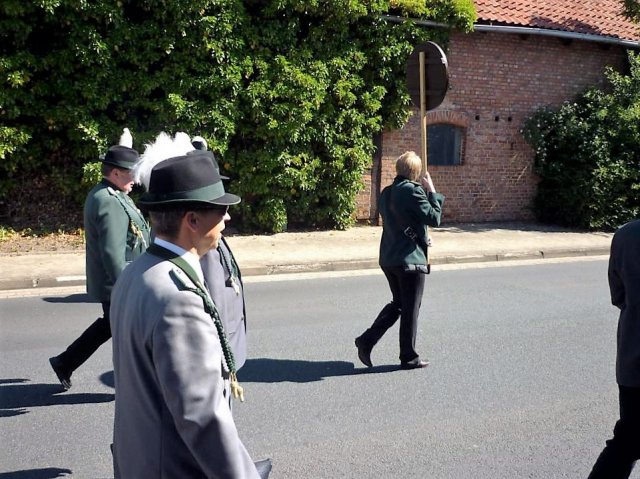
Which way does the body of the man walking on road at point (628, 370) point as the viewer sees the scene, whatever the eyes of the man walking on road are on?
to the viewer's right

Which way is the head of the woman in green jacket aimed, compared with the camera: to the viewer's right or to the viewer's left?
to the viewer's right

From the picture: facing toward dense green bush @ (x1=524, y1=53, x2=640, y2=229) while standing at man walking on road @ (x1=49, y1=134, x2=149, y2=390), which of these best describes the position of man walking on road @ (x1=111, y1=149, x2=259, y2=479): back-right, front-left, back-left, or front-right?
back-right

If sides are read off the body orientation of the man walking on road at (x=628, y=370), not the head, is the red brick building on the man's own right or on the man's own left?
on the man's own left

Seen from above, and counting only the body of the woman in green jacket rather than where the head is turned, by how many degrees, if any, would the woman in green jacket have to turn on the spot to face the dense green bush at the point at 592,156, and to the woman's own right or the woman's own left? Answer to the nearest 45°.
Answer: approximately 45° to the woman's own left

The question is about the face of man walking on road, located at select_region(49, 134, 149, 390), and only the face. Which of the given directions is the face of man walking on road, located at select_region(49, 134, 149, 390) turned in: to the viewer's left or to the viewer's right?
to the viewer's right

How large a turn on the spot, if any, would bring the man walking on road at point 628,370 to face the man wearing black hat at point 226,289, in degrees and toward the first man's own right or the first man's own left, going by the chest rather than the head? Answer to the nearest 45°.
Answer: approximately 180°

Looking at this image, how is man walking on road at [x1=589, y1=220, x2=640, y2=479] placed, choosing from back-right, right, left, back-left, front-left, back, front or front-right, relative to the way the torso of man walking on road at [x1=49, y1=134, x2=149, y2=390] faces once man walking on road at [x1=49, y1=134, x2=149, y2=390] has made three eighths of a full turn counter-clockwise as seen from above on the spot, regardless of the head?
back

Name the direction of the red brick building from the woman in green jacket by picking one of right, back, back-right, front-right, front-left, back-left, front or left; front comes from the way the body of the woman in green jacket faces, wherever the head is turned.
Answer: front-left

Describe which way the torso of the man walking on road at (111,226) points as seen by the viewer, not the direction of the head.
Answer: to the viewer's right

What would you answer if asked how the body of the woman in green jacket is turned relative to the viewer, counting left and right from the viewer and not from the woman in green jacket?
facing away from the viewer and to the right of the viewer

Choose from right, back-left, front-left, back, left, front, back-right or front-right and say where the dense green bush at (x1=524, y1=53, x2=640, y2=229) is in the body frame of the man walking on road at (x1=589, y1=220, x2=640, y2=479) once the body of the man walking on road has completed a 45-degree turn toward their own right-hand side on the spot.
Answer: back-left

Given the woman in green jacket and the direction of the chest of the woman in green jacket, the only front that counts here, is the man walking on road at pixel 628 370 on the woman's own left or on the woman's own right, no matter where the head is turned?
on the woman's own right

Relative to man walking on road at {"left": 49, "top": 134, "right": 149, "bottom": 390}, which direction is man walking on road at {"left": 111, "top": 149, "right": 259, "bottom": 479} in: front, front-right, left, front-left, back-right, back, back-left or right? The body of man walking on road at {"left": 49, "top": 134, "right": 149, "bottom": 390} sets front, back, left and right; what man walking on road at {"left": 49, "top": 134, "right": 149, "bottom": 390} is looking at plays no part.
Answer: right

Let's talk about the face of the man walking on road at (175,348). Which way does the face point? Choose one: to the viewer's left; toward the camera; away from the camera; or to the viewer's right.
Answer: to the viewer's right

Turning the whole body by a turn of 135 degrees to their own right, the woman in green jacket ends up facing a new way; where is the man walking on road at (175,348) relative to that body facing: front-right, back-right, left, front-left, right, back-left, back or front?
front

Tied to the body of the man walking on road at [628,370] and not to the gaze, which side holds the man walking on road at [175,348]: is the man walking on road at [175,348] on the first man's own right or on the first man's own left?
on the first man's own right
